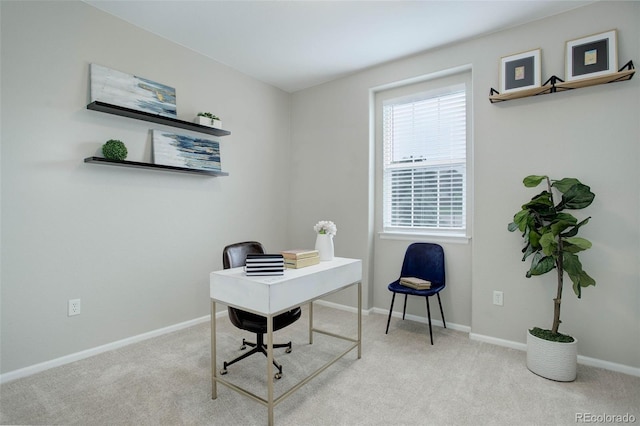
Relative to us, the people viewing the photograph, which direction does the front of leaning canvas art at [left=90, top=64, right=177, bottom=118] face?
facing the viewer and to the right of the viewer

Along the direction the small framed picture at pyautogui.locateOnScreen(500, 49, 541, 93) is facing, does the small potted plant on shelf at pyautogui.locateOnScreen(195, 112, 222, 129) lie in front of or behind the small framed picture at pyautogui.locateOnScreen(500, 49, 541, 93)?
in front

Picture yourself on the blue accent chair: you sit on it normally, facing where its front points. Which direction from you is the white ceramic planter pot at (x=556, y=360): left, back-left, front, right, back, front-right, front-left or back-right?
left

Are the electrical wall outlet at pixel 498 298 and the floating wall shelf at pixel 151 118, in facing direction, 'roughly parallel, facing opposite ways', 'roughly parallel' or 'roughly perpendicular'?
roughly perpendicular

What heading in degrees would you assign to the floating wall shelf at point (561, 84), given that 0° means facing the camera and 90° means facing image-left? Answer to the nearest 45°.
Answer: approximately 45°

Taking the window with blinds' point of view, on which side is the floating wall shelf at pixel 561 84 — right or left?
on its left

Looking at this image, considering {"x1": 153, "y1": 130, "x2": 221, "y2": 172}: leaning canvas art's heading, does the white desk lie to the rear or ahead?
ahead
